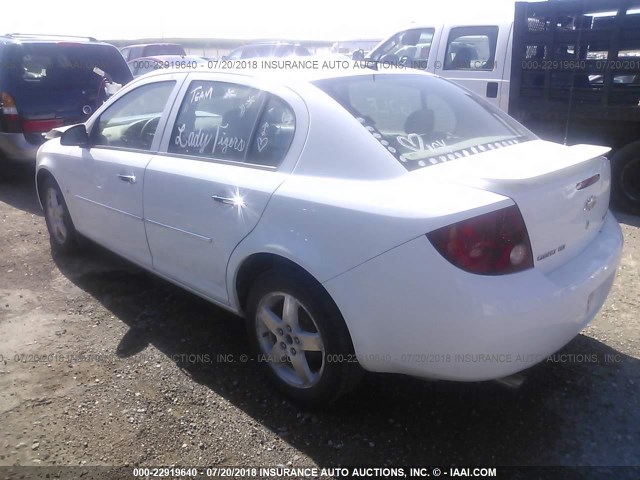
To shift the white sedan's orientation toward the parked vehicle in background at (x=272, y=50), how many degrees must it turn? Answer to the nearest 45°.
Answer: approximately 45° to its right

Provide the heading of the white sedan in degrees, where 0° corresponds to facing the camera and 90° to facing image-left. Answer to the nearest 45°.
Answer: approximately 135°

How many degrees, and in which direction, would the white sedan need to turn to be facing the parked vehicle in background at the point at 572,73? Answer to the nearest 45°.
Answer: approximately 90° to its right

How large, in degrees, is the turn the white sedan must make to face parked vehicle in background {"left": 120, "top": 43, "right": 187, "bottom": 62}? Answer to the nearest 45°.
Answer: approximately 45° to its right

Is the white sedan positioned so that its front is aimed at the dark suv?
yes

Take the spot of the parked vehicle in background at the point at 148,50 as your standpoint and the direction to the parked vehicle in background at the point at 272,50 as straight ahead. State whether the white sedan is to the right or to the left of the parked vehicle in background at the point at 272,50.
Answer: right

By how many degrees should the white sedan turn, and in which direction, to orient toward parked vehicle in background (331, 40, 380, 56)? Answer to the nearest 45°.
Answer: approximately 45° to its right
